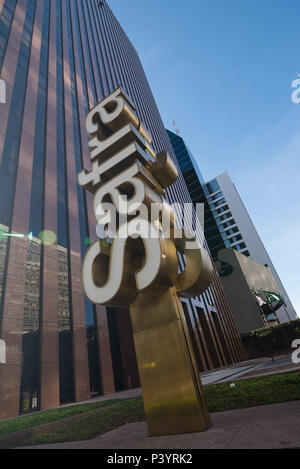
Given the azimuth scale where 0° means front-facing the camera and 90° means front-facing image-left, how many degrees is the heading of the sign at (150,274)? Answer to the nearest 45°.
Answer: approximately 45°

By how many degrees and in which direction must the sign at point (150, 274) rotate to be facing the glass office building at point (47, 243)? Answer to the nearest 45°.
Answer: approximately 90° to its right

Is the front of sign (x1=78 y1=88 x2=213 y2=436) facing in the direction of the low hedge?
no
